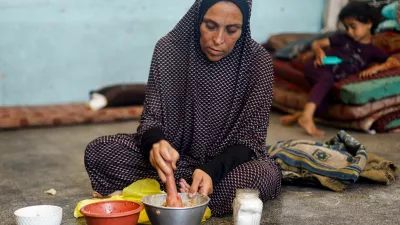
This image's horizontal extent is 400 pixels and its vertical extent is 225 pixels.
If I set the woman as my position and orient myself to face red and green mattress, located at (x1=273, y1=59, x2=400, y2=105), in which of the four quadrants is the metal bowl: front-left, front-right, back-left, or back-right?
back-right

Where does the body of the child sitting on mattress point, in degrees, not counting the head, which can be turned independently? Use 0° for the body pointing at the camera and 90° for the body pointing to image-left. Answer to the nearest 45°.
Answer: approximately 45°

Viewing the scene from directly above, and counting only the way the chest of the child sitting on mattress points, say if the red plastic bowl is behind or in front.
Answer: in front

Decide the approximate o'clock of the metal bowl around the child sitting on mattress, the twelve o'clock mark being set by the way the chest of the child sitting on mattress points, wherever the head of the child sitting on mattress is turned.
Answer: The metal bowl is roughly at 11 o'clock from the child sitting on mattress.

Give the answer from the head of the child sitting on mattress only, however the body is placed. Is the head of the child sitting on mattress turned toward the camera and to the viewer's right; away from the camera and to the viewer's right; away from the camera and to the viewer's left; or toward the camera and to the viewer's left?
toward the camera and to the viewer's left

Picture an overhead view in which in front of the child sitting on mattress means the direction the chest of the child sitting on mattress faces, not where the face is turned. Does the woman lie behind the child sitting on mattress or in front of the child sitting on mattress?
in front

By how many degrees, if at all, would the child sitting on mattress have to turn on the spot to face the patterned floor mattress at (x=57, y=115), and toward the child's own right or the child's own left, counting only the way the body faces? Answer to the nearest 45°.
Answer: approximately 45° to the child's own right

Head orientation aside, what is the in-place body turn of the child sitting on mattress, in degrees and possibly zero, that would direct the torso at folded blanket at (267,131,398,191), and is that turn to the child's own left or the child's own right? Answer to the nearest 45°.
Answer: approximately 45° to the child's own left

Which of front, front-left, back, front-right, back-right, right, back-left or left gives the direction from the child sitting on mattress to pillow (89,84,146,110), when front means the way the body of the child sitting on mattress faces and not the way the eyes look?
front-right

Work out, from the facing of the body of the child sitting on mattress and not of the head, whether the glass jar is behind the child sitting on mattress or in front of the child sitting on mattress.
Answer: in front

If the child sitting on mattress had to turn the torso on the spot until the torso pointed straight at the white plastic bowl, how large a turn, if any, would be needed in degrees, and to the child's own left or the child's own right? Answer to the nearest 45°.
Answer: approximately 45° to the child's own left
